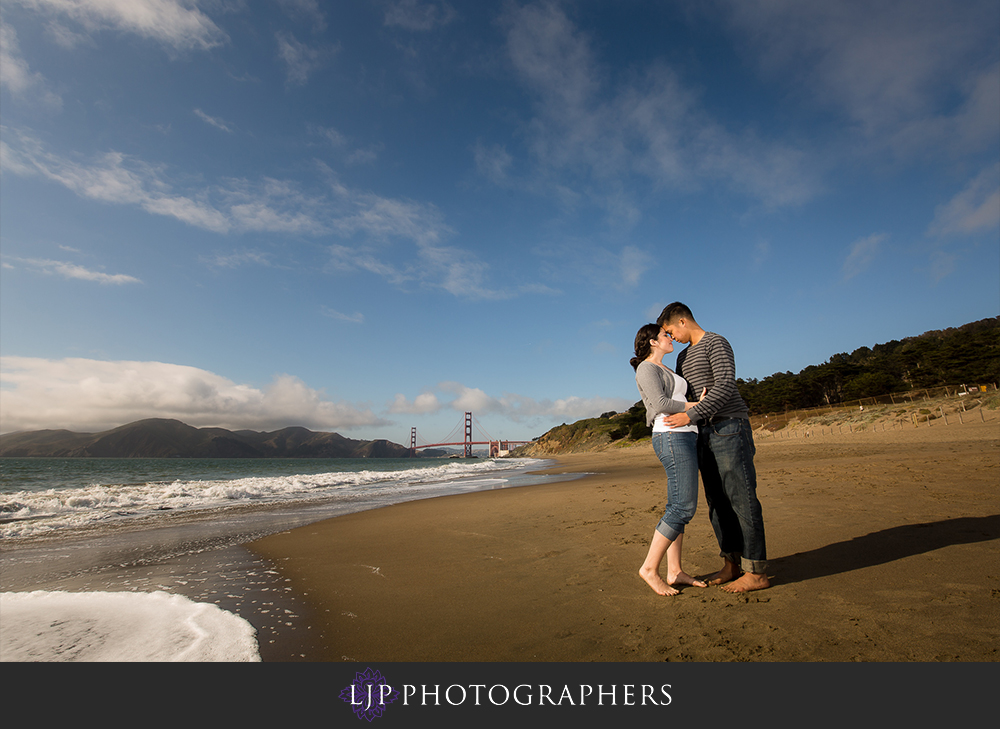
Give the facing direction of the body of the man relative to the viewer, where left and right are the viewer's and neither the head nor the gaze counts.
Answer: facing to the left of the viewer

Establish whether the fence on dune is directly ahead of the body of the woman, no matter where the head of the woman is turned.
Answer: no

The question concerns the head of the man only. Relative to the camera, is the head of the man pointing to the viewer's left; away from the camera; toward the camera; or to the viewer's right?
to the viewer's left

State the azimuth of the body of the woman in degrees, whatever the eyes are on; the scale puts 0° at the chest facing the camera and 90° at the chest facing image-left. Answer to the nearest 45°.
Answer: approximately 270°

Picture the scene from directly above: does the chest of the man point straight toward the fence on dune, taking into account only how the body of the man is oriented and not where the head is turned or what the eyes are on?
no

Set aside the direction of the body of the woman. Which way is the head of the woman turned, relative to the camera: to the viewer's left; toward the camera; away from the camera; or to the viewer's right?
to the viewer's right

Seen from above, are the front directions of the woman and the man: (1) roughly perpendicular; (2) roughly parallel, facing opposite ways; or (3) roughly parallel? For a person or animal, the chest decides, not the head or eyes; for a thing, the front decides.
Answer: roughly parallel, facing opposite ways

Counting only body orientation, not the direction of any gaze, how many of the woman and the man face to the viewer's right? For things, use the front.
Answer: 1
